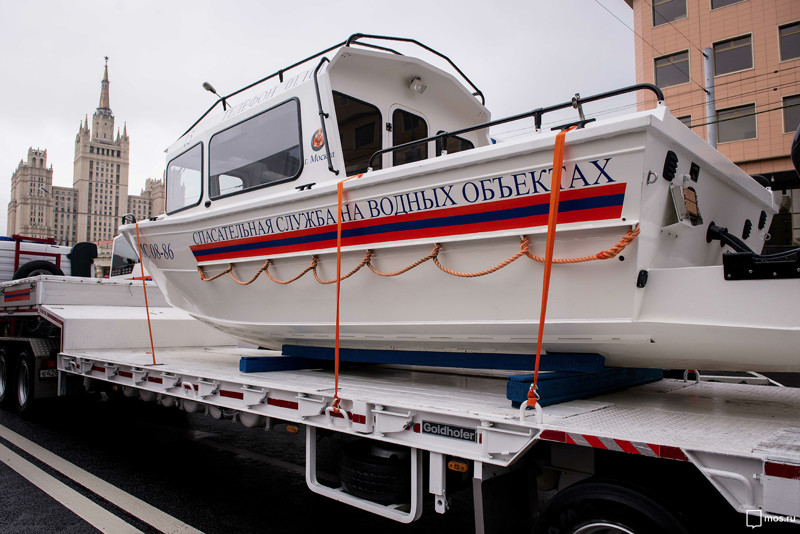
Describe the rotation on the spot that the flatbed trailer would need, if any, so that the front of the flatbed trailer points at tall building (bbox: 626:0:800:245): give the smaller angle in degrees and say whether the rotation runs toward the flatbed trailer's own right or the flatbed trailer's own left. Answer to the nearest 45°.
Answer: approximately 90° to the flatbed trailer's own right

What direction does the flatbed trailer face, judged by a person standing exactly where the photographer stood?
facing away from the viewer and to the left of the viewer

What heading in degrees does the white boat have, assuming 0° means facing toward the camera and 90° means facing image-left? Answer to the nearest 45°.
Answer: approximately 135°

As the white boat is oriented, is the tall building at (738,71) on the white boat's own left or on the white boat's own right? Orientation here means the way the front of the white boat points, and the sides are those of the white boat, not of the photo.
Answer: on the white boat's own right
